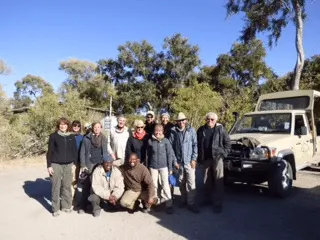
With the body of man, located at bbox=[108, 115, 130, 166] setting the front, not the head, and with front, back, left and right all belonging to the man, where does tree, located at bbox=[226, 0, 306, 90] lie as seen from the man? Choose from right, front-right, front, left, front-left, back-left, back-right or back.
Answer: back-left

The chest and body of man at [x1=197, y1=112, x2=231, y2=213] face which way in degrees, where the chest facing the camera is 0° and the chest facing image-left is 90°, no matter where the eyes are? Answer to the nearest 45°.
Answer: approximately 0°

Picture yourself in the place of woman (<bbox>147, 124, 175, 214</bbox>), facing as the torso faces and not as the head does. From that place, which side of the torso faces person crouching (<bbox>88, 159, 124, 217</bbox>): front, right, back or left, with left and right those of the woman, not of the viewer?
right

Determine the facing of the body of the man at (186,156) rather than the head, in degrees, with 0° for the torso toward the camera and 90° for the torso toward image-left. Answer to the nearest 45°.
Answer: approximately 0°

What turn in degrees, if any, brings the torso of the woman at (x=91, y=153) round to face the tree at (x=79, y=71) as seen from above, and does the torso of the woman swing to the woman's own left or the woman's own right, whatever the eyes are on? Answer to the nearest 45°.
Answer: approximately 180°

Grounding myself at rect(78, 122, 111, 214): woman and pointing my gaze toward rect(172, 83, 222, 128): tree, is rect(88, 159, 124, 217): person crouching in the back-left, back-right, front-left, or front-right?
back-right

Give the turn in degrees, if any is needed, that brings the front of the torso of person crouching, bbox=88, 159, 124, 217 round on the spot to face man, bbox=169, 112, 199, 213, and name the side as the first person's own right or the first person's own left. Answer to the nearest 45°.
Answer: approximately 90° to the first person's own left

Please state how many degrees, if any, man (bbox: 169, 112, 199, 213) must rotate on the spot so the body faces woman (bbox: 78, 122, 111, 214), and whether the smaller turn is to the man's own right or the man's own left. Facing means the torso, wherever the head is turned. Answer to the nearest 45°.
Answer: approximately 90° to the man's own right

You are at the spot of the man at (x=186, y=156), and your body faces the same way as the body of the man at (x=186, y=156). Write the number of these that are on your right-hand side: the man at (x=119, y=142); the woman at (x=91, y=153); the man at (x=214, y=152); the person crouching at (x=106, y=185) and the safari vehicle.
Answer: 3
